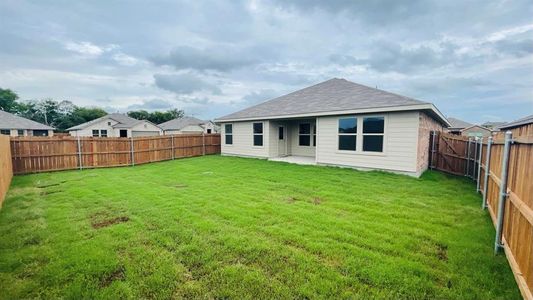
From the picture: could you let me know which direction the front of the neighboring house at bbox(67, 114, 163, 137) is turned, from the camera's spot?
facing the viewer

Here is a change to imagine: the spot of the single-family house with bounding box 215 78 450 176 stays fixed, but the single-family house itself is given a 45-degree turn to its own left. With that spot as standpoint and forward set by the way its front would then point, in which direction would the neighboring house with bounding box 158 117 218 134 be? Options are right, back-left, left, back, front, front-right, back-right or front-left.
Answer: front-left

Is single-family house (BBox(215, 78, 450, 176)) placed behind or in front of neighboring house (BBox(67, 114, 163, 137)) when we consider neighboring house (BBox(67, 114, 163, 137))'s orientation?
in front

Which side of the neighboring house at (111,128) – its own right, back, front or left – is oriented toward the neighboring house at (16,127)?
right

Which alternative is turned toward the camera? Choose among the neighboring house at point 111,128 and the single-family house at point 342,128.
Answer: the neighboring house

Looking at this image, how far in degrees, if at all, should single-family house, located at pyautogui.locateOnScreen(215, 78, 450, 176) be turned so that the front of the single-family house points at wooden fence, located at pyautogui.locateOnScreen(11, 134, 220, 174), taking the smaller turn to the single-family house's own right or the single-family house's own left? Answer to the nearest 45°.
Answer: approximately 135° to the single-family house's own left

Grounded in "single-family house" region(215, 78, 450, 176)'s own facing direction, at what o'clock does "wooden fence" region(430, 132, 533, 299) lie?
The wooden fence is roughly at 4 o'clock from the single-family house.

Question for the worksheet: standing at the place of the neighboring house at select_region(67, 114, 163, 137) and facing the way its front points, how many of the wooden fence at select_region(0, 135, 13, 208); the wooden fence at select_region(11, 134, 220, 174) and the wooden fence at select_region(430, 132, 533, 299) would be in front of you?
3

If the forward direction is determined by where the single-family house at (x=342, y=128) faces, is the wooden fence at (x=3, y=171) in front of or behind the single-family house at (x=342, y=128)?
behind

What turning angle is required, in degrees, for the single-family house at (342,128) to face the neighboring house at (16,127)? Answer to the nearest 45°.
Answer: approximately 135° to its left

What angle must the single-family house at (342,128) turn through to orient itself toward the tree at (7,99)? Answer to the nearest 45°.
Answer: approximately 135° to its left

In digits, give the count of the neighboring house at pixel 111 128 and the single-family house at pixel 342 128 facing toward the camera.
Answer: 1

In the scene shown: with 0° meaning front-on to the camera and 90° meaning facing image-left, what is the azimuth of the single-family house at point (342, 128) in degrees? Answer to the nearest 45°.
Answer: approximately 225°

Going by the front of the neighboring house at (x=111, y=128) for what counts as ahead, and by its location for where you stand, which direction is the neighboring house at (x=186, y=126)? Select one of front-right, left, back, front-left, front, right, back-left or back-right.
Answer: left

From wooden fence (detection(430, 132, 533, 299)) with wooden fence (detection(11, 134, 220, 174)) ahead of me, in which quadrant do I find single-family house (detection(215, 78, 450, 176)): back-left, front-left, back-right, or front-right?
front-right
